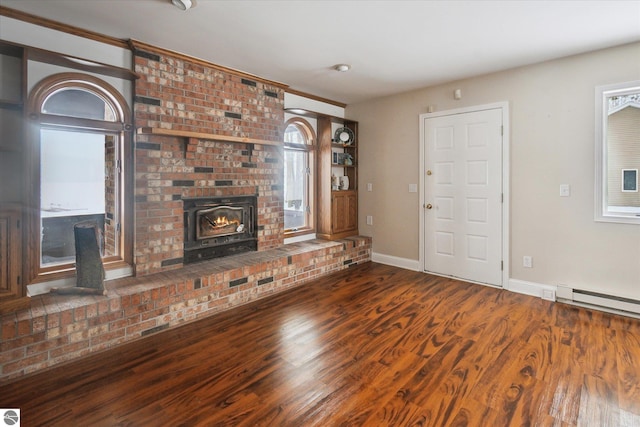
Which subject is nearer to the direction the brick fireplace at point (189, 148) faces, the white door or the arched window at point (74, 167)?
the white door

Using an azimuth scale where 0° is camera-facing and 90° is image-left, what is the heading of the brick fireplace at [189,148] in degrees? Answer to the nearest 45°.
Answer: approximately 315°

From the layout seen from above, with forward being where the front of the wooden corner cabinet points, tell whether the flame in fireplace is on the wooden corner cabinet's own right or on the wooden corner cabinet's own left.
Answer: on the wooden corner cabinet's own right

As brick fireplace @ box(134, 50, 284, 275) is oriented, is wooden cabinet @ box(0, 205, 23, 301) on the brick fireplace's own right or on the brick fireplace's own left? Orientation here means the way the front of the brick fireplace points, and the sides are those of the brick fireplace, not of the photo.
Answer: on the brick fireplace's own right

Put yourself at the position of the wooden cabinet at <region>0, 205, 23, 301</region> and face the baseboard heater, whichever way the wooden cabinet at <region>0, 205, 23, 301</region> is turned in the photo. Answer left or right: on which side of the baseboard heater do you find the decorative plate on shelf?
left

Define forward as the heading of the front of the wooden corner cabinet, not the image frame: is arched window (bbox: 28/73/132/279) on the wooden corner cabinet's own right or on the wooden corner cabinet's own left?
on the wooden corner cabinet's own right

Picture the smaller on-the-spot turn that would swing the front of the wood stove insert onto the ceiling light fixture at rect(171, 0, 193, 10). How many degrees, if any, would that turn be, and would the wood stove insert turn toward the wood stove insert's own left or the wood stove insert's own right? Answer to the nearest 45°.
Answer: approximately 45° to the wood stove insert's own right

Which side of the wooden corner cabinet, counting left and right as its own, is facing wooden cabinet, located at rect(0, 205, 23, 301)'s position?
right

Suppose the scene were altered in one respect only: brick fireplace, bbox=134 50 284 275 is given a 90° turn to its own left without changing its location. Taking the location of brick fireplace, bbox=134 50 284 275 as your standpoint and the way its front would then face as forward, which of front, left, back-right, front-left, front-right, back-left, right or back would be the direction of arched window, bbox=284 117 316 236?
front

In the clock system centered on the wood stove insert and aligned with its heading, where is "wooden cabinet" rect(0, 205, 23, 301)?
The wooden cabinet is roughly at 3 o'clock from the wood stove insert.
